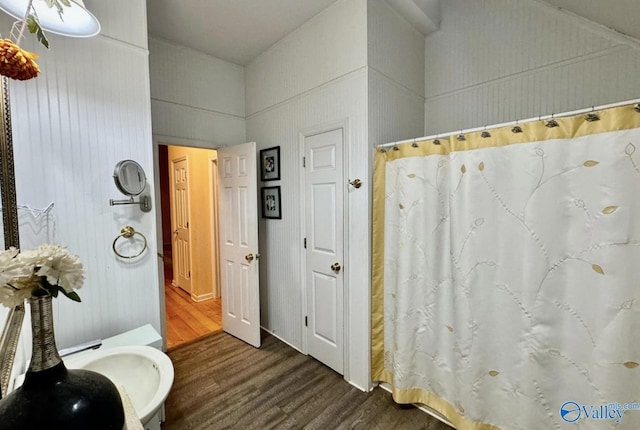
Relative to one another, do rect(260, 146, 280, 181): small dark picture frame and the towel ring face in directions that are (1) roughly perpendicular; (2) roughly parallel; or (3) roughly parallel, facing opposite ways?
roughly perpendicular

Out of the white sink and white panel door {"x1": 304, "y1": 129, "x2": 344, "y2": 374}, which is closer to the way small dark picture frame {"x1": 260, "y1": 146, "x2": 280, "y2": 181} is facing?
the white sink

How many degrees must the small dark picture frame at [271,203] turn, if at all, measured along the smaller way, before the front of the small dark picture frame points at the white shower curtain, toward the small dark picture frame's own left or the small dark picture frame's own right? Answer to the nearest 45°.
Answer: approximately 90° to the small dark picture frame's own left

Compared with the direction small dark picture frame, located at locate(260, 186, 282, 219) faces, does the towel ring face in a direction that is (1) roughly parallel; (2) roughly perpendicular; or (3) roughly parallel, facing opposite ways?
roughly perpendicular

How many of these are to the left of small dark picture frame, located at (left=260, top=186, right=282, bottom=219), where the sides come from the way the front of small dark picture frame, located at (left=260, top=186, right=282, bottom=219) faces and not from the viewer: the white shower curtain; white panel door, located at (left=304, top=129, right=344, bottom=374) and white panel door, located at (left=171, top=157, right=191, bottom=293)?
2
